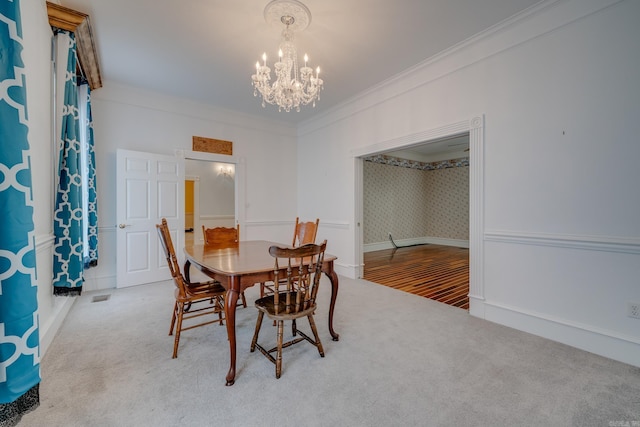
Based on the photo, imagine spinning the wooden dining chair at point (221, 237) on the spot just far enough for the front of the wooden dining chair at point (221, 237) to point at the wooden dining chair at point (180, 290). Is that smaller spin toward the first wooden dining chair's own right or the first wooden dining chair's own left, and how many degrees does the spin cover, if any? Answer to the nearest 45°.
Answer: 0° — it already faces it

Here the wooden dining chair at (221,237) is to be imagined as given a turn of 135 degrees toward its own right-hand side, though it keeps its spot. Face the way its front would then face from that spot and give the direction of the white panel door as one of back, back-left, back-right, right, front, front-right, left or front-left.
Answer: front

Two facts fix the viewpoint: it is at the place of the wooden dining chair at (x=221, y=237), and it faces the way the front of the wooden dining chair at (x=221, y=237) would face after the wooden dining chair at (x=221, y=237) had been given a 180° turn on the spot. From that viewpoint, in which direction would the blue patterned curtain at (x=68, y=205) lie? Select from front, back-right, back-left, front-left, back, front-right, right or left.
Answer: left

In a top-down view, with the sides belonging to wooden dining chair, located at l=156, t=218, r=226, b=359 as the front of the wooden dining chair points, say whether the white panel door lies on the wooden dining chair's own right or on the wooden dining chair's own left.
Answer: on the wooden dining chair's own left

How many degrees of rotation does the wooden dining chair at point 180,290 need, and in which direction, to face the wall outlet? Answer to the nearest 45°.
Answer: approximately 45° to its right

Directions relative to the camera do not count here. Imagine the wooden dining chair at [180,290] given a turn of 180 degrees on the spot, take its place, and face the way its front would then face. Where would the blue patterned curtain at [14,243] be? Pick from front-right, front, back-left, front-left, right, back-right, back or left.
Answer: front-left

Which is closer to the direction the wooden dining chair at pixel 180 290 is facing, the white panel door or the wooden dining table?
the wooden dining table

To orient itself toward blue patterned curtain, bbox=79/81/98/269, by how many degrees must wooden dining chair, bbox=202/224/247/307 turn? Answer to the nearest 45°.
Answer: approximately 135° to its right

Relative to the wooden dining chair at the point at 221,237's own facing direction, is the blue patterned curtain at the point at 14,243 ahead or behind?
ahead

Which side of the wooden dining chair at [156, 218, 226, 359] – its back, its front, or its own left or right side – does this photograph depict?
right

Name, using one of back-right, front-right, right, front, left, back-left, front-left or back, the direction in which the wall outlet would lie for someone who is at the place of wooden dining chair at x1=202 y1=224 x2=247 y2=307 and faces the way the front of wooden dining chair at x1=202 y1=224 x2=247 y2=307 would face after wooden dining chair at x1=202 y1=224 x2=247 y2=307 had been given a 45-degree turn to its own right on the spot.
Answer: left

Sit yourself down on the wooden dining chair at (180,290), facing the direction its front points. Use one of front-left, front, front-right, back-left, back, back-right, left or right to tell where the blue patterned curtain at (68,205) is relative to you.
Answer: back-left

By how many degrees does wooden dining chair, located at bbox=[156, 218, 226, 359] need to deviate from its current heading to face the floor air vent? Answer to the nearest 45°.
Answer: approximately 135° to its left

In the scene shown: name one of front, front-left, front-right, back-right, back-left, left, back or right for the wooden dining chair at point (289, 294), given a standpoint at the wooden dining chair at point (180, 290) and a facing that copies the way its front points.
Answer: front-right

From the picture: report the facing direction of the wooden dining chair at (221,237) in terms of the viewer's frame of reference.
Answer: facing the viewer

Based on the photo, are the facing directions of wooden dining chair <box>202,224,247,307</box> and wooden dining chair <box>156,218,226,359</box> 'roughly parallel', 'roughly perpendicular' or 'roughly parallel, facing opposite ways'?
roughly perpendicular

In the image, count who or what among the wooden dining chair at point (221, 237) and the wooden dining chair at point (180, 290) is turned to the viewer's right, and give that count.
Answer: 1
